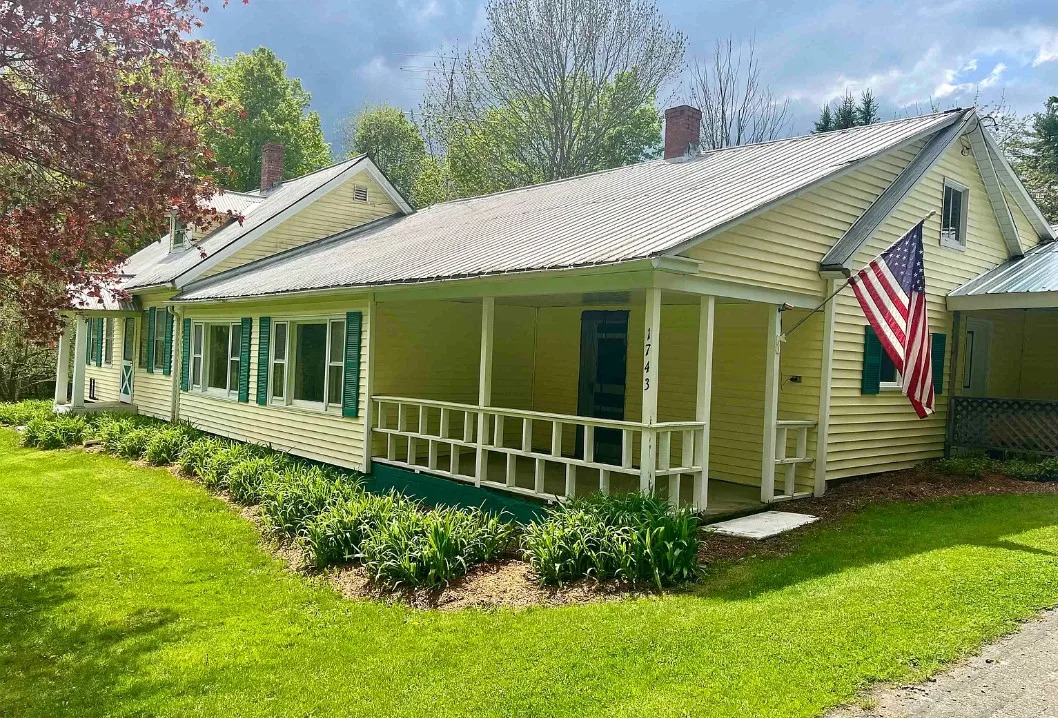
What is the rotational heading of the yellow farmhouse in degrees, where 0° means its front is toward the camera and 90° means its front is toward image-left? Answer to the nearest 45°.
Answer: approximately 45°

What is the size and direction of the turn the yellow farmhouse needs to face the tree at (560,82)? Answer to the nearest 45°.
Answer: approximately 135° to its right

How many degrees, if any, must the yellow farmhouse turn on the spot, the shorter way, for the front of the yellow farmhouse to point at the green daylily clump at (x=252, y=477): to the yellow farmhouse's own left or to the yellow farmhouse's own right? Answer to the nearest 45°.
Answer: approximately 45° to the yellow farmhouse's own right

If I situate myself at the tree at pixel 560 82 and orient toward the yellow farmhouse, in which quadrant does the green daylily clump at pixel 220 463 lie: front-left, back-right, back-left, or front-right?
front-right

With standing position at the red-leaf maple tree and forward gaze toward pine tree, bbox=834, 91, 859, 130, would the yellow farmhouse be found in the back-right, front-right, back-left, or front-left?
front-right

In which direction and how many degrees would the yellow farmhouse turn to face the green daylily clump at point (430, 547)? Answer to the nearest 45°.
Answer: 0° — it already faces it

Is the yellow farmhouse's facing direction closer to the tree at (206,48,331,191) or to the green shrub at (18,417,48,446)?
the green shrub

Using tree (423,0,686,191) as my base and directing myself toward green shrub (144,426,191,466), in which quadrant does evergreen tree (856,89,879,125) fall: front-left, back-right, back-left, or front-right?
back-left

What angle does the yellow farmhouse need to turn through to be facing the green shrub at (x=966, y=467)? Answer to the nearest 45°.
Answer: approximately 135° to its left

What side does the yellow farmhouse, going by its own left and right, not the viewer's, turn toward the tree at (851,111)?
back

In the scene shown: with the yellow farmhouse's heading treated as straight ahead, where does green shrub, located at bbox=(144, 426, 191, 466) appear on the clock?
The green shrub is roughly at 2 o'clock from the yellow farmhouse.

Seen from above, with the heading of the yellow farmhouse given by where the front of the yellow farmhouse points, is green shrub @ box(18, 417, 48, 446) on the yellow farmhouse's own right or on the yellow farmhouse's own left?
on the yellow farmhouse's own right

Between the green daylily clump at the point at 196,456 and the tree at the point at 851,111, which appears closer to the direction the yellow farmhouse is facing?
the green daylily clump

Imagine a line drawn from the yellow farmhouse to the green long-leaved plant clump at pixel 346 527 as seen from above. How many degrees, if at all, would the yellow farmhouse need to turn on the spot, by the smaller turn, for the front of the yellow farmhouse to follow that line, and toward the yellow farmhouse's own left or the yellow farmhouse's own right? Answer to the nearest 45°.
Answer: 0° — it already faces it
